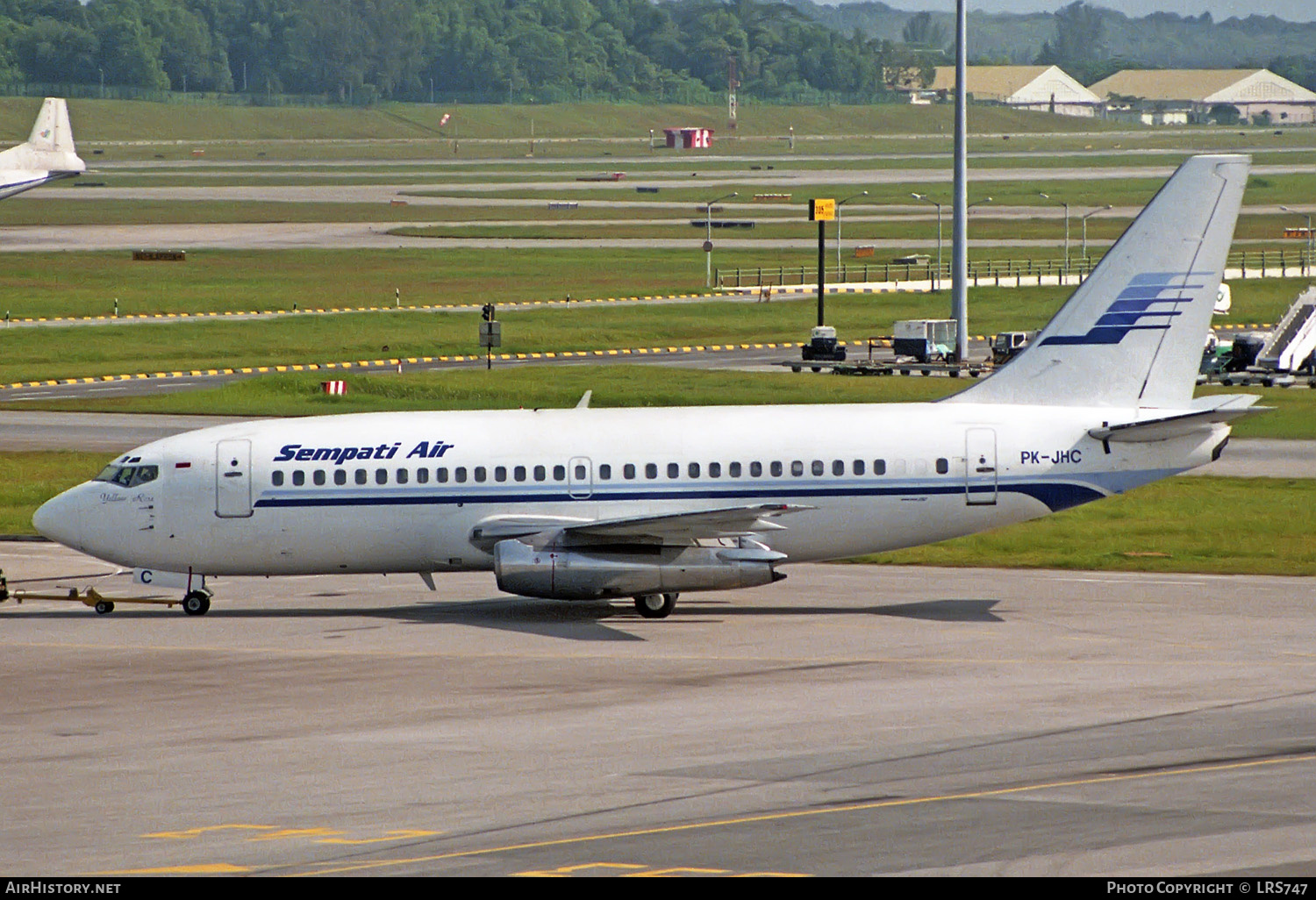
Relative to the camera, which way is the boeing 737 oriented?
to the viewer's left
